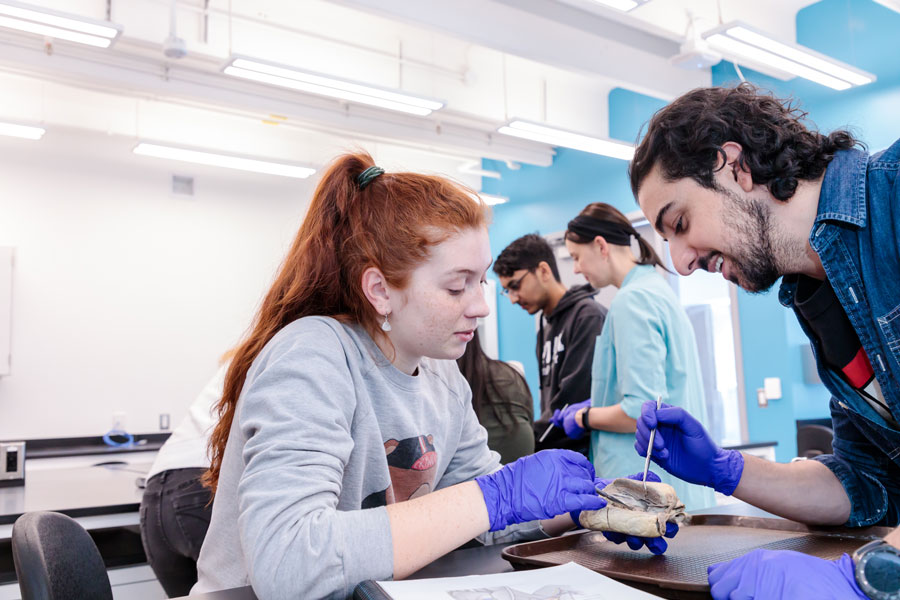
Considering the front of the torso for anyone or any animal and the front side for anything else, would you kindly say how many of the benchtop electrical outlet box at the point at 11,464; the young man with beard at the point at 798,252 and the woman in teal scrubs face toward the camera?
1

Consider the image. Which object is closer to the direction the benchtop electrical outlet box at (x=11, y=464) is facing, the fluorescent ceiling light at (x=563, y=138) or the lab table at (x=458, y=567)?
the lab table

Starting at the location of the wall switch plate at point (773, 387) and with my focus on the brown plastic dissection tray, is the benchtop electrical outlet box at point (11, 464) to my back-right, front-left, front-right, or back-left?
front-right

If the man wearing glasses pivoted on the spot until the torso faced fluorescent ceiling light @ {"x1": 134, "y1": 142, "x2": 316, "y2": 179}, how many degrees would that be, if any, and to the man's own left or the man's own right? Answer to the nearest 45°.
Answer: approximately 90° to the man's own right

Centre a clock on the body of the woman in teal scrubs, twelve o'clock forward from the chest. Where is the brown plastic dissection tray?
The brown plastic dissection tray is roughly at 9 o'clock from the woman in teal scrubs.

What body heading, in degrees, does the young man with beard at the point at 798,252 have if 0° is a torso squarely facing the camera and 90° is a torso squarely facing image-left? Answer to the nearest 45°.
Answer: approximately 90°

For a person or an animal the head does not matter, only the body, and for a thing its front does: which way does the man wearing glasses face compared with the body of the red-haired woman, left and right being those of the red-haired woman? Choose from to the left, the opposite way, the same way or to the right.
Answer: to the right

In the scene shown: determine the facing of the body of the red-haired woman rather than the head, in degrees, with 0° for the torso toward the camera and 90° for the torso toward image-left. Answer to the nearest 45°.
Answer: approximately 315°

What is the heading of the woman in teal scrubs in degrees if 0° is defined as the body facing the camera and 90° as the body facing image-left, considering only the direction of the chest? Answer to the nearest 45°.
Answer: approximately 90°

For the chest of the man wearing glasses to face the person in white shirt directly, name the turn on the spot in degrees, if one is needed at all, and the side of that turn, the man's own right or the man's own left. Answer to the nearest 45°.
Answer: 0° — they already face them

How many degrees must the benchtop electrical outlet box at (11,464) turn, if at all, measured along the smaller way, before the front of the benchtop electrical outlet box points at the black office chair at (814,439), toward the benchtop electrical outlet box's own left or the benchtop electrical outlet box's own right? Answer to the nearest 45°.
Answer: approximately 90° to the benchtop electrical outlet box's own left

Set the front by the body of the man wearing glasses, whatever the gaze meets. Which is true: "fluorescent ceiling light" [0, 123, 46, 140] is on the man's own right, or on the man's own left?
on the man's own right

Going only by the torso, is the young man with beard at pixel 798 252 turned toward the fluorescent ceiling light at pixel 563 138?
no

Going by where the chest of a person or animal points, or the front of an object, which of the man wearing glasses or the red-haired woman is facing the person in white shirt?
the man wearing glasses

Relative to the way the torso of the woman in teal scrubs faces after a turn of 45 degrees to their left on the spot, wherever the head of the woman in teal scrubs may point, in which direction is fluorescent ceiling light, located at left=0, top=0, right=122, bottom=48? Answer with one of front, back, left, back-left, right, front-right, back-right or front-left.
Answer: front-right

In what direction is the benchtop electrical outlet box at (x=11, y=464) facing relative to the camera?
toward the camera

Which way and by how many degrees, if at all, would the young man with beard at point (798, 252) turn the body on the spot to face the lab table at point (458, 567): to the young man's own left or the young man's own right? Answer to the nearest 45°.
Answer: approximately 45° to the young man's own left

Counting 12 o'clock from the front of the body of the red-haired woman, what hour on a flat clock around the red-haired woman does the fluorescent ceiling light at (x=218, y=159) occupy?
The fluorescent ceiling light is roughly at 7 o'clock from the red-haired woman.
